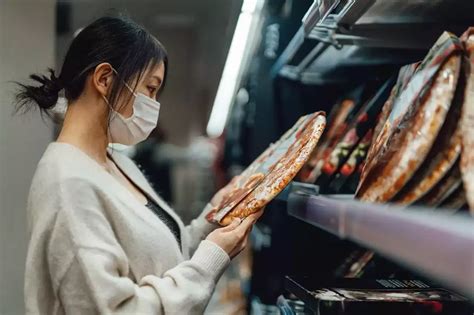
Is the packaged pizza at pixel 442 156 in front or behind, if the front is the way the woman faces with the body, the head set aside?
in front

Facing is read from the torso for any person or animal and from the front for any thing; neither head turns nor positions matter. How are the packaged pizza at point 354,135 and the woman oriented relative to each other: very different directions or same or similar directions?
very different directions

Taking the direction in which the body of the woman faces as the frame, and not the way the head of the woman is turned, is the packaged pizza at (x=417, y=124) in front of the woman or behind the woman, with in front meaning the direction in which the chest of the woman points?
in front

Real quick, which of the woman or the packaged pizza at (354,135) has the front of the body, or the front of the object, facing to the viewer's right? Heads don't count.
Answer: the woman

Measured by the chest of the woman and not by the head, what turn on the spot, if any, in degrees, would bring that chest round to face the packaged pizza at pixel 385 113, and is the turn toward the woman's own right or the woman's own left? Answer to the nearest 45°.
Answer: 0° — they already face it

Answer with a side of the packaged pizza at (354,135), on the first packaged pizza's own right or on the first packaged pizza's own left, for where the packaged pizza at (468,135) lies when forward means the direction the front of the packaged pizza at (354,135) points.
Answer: on the first packaged pizza's own left

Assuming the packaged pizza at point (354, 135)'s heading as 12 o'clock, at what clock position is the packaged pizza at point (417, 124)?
the packaged pizza at point (417, 124) is roughly at 10 o'clock from the packaged pizza at point (354, 135).

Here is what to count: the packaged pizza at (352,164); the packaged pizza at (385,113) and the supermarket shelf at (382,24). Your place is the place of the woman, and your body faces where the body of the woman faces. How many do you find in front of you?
3

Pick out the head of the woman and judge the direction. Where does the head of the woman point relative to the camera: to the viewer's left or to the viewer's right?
to the viewer's right

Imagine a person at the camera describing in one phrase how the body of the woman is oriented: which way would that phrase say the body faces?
to the viewer's right
